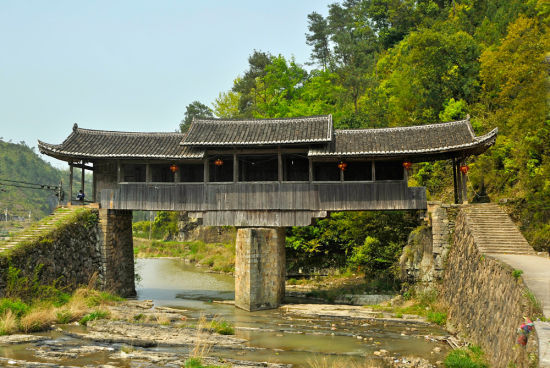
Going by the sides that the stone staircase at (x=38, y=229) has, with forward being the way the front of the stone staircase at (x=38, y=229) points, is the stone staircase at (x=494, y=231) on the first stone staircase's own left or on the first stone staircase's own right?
on the first stone staircase's own left

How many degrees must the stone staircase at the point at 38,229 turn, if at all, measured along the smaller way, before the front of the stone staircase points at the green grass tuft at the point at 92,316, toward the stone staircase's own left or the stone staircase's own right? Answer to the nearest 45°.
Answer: approximately 90° to the stone staircase's own left

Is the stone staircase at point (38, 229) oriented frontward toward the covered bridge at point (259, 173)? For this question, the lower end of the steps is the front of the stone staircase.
no

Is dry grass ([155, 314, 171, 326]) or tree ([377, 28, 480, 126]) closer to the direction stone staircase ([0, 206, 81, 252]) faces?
the dry grass

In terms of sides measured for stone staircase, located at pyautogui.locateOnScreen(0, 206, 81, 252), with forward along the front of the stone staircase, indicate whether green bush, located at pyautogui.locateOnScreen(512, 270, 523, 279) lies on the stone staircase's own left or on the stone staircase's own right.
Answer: on the stone staircase's own left

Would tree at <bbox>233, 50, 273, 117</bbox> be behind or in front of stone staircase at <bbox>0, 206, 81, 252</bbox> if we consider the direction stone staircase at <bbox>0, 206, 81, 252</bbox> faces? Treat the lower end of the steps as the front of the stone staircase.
behind

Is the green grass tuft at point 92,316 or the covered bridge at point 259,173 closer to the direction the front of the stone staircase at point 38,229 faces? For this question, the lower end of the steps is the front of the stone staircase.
the green grass tuft

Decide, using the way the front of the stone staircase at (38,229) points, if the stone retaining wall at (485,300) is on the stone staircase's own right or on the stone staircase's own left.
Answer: on the stone staircase's own left

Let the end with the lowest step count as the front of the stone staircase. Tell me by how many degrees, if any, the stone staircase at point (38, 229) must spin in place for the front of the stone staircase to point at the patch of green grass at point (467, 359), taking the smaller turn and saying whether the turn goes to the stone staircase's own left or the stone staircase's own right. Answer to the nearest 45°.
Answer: approximately 90° to the stone staircase's own left

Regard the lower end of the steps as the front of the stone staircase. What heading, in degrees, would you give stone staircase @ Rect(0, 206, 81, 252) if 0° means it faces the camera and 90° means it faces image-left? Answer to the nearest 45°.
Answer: approximately 45°

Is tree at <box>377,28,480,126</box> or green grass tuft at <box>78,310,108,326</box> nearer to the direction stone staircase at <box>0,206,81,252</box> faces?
the green grass tuft

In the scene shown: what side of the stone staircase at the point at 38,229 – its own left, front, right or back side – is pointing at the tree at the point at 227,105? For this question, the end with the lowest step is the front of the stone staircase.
back

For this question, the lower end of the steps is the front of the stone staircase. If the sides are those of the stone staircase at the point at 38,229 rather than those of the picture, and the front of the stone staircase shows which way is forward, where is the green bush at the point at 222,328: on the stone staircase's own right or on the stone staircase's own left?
on the stone staircase's own left

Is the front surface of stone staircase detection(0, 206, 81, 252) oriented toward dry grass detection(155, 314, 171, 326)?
no

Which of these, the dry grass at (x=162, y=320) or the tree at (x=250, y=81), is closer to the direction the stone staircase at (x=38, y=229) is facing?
the dry grass
